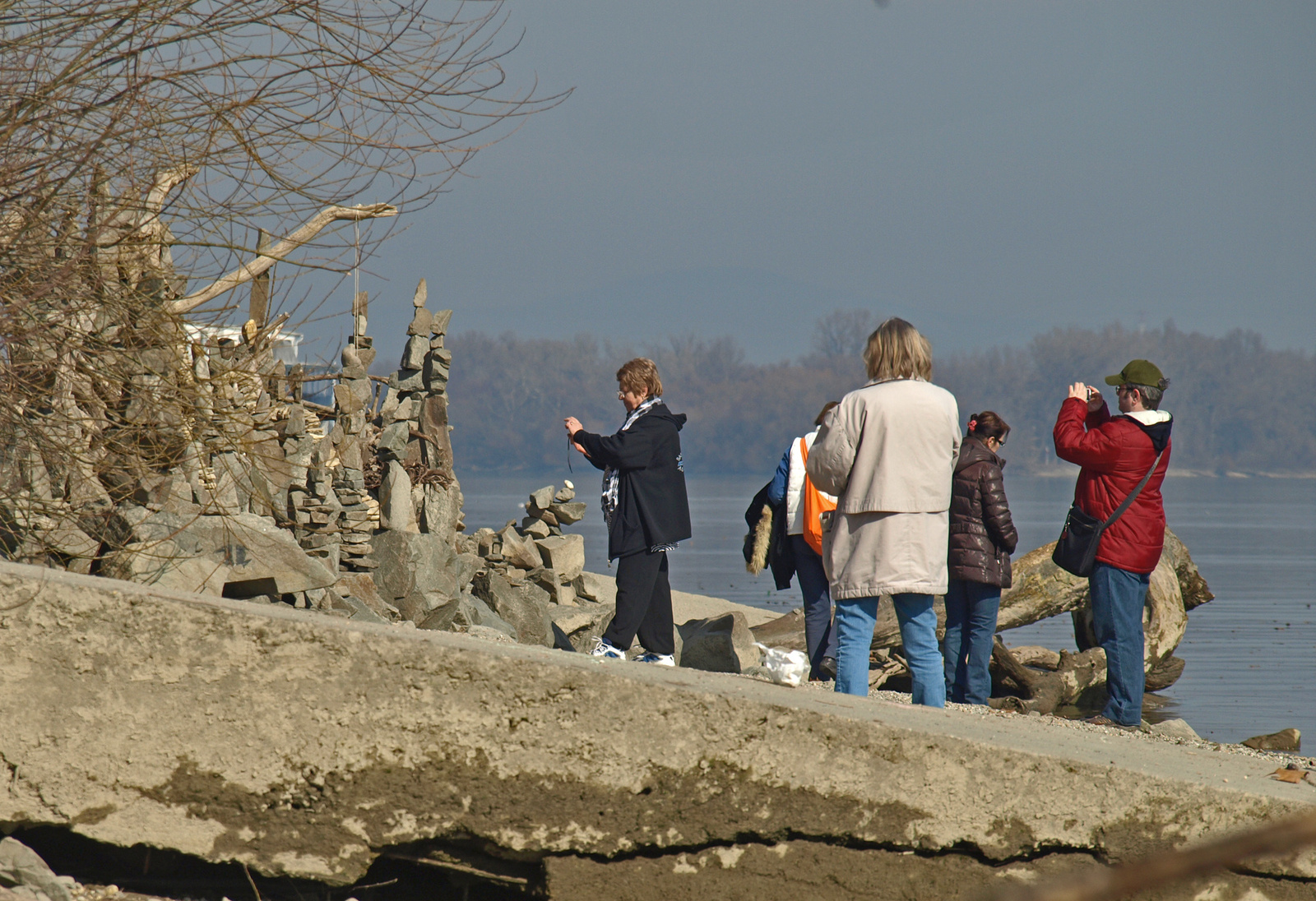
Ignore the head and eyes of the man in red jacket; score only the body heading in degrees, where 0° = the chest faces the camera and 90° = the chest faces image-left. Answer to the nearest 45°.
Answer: approximately 90°

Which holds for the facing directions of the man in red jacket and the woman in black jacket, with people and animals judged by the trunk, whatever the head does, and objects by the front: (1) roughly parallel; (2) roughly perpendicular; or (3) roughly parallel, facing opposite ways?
roughly parallel

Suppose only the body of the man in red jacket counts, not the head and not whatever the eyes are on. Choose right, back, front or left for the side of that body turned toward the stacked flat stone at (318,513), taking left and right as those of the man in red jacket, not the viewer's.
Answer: front

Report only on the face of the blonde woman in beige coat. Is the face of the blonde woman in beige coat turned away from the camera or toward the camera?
away from the camera

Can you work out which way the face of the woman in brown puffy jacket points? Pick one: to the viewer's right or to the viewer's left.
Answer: to the viewer's right

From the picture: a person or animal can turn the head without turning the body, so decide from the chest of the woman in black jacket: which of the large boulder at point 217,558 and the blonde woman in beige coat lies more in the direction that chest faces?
the large boulder

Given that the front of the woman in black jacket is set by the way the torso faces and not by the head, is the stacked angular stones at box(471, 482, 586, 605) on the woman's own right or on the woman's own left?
on the woman's own right

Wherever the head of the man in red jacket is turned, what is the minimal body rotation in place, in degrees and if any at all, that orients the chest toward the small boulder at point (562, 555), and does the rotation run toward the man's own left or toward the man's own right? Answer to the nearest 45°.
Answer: approximately 45° to the man's own right

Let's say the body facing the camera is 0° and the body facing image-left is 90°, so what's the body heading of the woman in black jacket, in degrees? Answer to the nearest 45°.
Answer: approximately 90°

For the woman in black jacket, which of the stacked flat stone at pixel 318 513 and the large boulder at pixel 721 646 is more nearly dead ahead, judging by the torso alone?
the stacked flat stone

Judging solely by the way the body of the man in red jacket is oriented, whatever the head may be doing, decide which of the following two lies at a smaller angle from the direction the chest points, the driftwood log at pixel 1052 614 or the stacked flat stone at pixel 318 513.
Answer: the stacked flat stone

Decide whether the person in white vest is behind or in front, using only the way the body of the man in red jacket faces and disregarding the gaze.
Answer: in front

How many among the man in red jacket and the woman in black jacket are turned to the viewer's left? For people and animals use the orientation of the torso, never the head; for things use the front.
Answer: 2

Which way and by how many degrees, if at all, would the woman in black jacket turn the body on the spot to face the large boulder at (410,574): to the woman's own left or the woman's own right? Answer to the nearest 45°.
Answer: approximately 45° to the woman's own right
